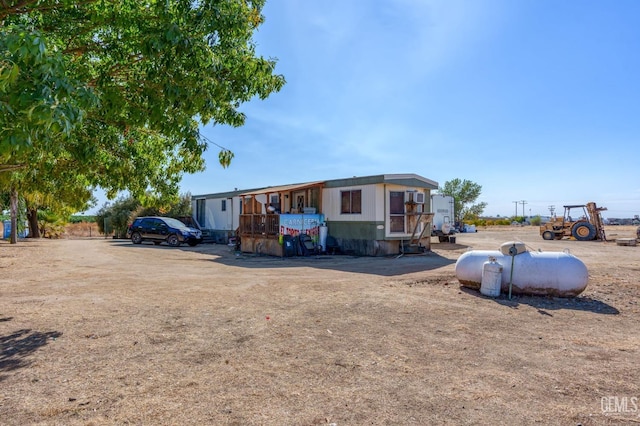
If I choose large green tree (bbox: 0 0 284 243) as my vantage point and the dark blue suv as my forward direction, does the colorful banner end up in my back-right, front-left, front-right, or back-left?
front-right

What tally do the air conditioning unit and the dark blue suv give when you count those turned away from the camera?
0

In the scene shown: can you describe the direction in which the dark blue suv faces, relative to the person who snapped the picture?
facing the viewer and to the right of the viewer

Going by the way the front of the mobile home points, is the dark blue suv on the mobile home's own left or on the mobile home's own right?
on the mobile home's own right

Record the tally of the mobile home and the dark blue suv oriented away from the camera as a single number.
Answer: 0

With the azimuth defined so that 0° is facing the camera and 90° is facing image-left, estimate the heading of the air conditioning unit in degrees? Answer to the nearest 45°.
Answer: approximately 315°

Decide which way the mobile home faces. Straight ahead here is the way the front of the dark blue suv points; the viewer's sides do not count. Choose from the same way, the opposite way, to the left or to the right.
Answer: to the right

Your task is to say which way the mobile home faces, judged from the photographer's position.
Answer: facing the viewer and to the left of the viewer

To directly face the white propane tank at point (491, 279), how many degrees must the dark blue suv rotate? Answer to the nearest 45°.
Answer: approximately 45° to its right

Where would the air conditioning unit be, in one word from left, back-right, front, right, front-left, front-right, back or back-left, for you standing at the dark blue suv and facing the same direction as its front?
front

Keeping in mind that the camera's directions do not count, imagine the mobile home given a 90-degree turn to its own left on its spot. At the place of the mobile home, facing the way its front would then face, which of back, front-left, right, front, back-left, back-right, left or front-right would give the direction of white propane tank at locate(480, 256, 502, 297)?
front-right
